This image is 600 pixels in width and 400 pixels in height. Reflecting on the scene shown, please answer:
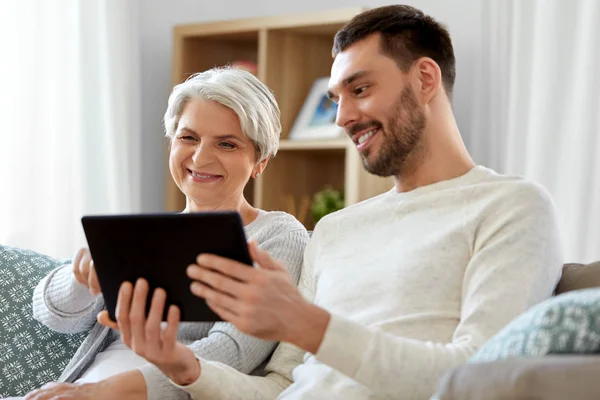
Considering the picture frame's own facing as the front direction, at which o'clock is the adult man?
The adult man is roughly at 12 o'clock from the picture frame.

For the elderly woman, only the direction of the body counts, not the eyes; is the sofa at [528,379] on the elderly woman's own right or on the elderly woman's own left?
on the elderly woman's own left

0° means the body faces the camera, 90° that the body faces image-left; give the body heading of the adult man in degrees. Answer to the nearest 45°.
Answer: approximately 45°

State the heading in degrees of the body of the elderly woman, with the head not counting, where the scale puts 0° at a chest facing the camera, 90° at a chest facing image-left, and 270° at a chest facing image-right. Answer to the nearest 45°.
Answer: approximately 45°

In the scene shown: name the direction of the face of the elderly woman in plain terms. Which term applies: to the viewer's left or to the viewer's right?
to the viewer's left

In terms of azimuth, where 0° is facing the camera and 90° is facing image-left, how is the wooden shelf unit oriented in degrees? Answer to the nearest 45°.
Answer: approximately 0°

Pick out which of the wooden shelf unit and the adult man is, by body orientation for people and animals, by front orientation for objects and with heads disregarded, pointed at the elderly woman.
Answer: the wooden shelf unit

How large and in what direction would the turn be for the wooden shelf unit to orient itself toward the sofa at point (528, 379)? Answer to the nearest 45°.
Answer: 0° — it already faces it
